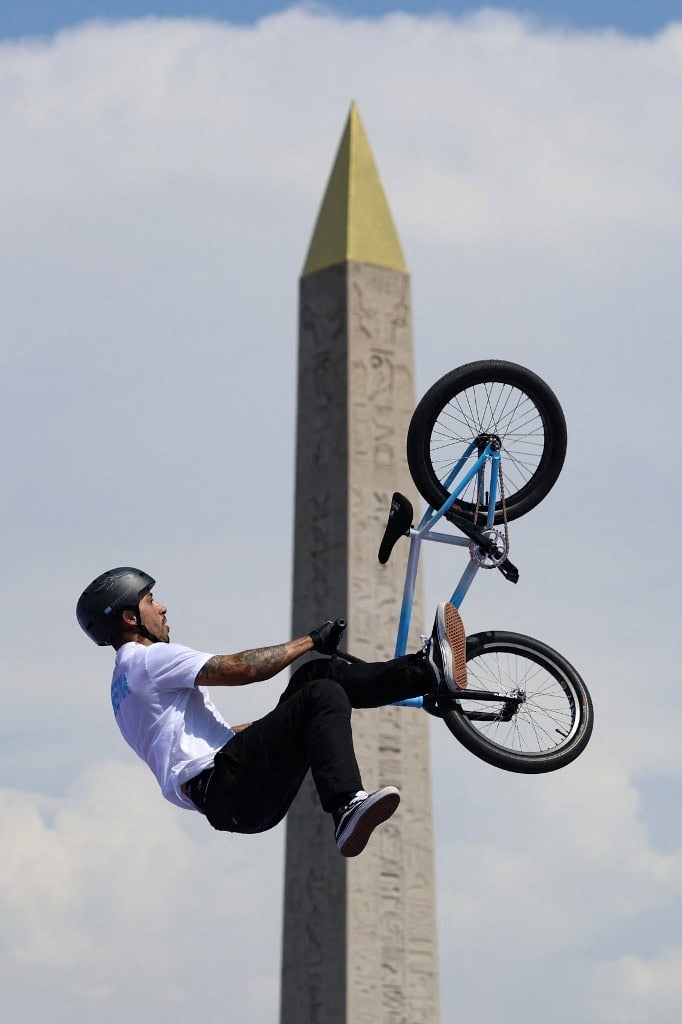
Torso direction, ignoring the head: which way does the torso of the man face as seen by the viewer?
to the viewer's right

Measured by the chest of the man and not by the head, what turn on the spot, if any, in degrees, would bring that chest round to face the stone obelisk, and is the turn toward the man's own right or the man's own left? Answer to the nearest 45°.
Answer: approximately 90° to the man's own left
